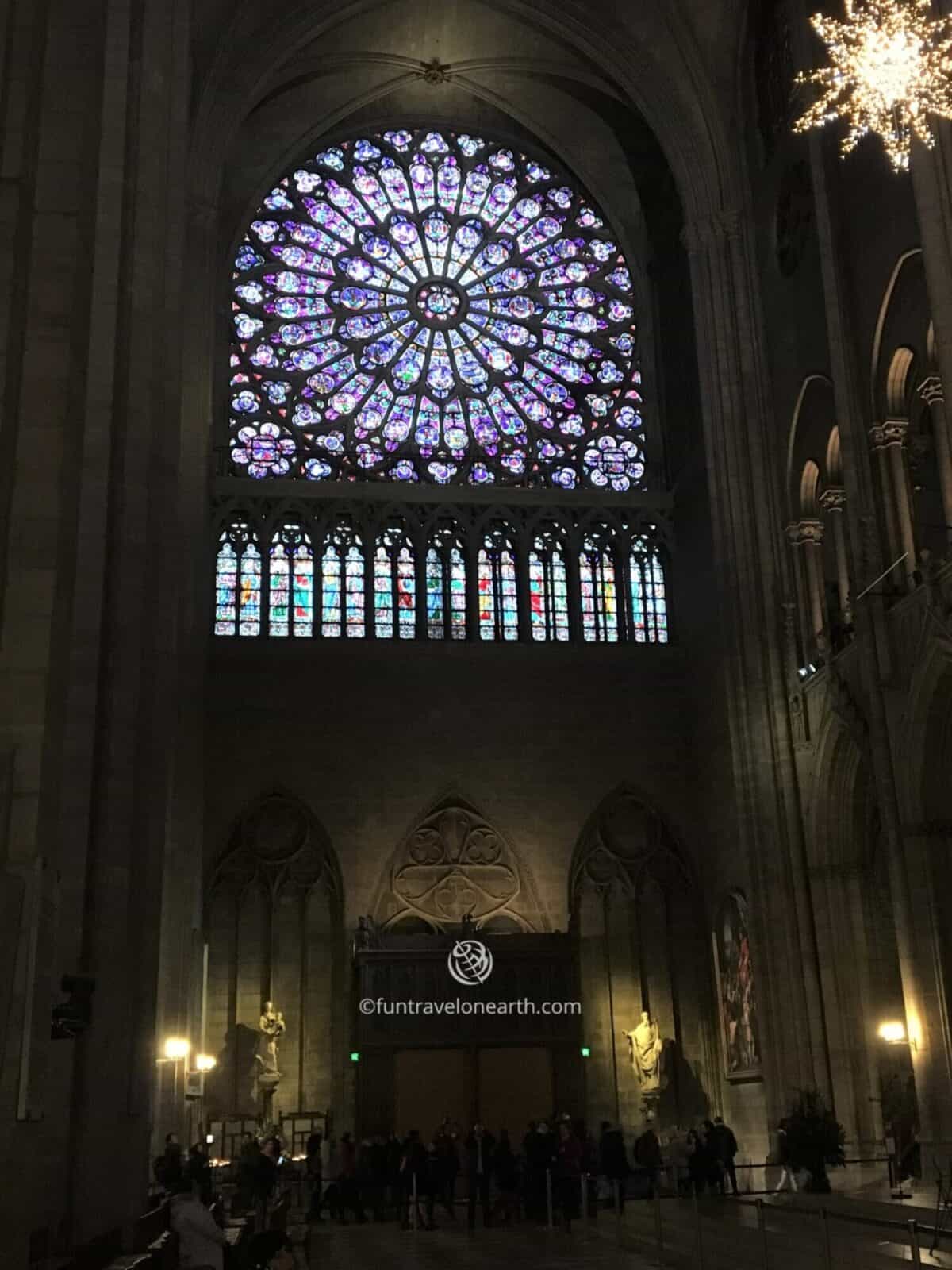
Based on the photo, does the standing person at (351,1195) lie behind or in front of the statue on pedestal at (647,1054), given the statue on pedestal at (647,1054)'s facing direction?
in front

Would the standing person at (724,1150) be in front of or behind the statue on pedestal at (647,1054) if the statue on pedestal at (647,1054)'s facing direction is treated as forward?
in front

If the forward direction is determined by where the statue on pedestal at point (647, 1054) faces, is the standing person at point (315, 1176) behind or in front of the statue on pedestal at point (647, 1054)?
in front

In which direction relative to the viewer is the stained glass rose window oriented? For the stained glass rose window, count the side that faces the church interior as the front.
toward the camera

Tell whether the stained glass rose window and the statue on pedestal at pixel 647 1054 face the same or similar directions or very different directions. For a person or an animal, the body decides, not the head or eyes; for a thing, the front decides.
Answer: same or similar directions

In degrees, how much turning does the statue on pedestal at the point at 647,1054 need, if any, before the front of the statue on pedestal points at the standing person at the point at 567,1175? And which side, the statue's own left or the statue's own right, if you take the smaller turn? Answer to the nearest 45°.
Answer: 0° — it already faces them

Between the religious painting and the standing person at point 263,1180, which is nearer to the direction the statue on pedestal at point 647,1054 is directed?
the standing person

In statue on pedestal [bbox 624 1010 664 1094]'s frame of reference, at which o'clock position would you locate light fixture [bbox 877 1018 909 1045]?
The light fixture is roughly at 11 o'clock from the statue on pedestal.

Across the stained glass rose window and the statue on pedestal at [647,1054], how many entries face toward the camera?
2

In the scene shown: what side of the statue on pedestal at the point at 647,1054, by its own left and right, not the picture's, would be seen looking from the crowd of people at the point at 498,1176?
front
